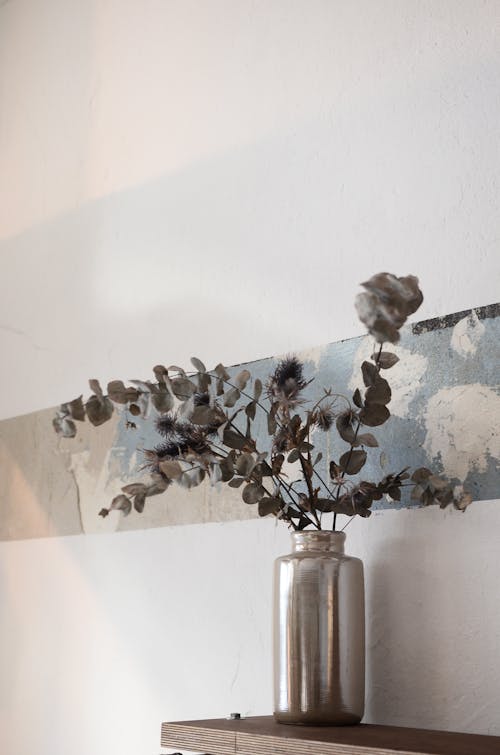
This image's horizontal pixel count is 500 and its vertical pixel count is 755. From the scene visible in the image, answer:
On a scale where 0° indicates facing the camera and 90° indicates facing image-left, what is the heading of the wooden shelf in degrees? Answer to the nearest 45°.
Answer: approximately 45°
